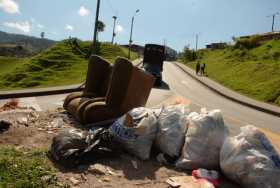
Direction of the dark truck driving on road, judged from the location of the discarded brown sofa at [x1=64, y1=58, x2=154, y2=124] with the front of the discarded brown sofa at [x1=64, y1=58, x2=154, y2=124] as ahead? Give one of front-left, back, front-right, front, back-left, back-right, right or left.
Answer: back-right

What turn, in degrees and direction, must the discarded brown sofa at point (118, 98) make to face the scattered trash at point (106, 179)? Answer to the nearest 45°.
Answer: approximately 45° to its left

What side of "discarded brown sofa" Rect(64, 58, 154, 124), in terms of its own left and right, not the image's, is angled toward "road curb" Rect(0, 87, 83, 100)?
right

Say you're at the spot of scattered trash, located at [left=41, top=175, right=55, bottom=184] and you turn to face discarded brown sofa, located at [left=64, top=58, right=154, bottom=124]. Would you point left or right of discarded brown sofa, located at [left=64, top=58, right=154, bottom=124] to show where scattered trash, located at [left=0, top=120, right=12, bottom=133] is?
left

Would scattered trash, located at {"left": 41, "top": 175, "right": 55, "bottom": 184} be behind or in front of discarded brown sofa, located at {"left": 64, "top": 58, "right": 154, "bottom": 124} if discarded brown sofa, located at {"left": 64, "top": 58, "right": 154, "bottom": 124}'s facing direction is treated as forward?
in front

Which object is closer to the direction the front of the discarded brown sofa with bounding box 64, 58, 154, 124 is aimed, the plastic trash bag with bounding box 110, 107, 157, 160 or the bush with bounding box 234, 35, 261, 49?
the plastic trash bag

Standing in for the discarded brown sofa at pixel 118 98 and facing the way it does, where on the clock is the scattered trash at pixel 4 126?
The scattered trash is roughly at 1 o'clock from the discarded brown sofa.

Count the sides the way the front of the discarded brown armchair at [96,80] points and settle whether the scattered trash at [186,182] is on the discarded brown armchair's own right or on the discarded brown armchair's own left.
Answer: on the discarded brown armchair's own left

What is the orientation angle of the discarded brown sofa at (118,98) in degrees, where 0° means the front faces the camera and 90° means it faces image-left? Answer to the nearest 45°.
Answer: approximately 45°

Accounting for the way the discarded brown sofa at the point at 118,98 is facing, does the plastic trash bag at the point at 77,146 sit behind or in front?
in front

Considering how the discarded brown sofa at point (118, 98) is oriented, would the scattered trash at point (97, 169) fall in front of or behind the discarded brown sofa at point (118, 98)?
in front

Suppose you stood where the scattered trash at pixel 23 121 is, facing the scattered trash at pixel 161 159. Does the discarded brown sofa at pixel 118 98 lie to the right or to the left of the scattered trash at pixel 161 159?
left

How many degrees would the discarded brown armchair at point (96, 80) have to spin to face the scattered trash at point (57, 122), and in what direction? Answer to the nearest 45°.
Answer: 0° — it already faces it
